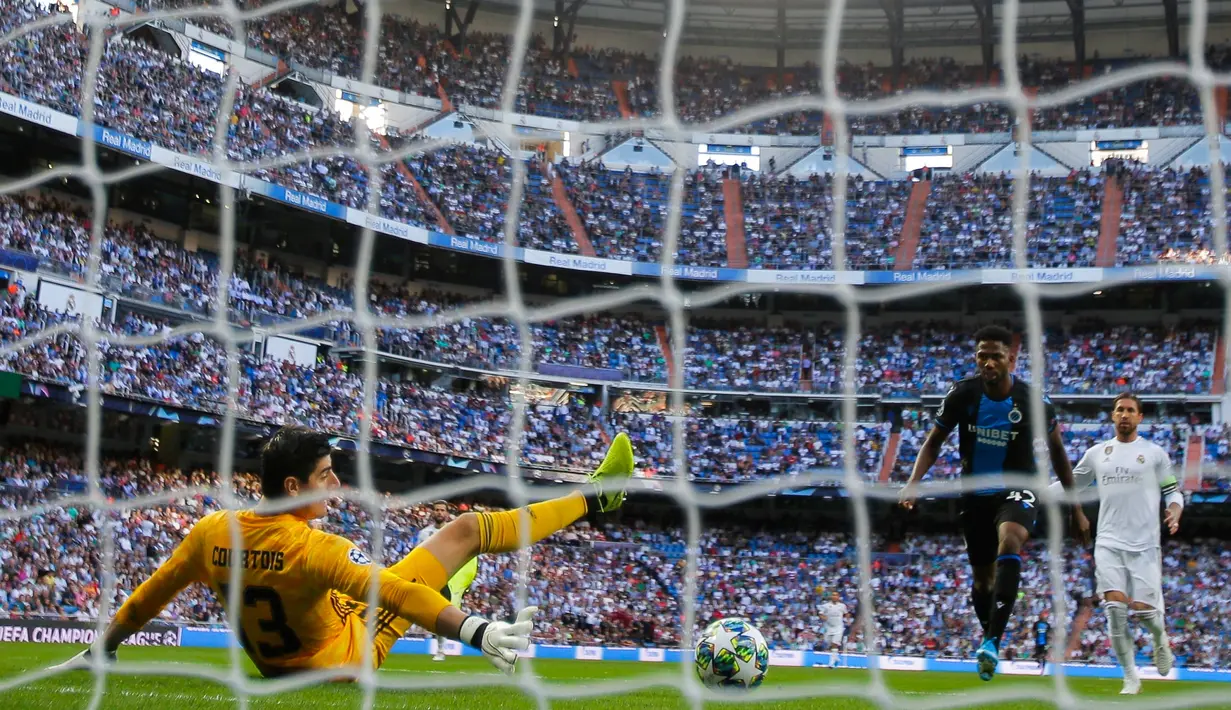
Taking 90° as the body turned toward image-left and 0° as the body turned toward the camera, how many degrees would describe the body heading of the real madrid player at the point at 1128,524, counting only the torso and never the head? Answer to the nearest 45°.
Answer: approximately 0°

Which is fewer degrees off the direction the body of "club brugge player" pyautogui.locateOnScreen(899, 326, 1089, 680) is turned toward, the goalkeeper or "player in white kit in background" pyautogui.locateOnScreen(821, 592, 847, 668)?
the goalkeeper

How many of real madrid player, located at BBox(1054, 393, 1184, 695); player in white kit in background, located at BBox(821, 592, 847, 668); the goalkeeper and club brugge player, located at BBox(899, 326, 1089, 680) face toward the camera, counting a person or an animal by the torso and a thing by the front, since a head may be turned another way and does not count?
3

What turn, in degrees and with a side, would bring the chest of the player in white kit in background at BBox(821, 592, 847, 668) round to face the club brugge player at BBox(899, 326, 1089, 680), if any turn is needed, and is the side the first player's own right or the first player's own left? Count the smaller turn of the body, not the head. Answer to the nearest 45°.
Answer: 0° — they already face them

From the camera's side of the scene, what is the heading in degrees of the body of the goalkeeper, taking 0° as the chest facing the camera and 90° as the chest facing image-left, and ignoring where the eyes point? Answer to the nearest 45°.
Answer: approximately 225°

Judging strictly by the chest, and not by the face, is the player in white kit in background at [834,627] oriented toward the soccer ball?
yes
